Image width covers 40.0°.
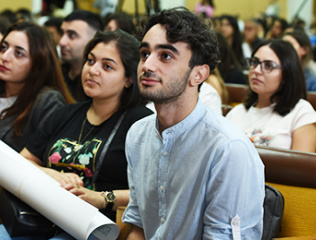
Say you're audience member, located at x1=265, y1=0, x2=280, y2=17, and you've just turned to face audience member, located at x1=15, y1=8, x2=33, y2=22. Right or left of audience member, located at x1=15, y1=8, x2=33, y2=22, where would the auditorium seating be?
left

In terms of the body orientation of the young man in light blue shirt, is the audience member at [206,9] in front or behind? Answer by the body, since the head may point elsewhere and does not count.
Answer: behind

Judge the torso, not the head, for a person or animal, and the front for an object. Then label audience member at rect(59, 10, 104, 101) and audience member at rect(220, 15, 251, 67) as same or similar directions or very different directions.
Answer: same or similar directions

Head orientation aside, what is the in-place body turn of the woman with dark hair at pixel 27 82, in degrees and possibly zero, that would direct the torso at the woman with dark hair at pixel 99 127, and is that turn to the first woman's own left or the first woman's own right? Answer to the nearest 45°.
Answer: approximately 90° to the first woman's own left

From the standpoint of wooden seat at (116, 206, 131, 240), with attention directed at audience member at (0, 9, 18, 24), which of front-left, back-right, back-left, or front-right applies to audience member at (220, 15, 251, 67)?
front-right

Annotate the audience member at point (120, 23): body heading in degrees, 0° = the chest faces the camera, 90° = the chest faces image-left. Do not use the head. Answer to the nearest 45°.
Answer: approximately 45°

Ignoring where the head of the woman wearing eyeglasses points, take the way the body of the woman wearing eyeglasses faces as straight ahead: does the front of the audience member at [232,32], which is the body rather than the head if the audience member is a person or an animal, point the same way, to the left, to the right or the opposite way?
the same way

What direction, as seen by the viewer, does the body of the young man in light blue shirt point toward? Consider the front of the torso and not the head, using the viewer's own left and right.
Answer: facing the viewer and to the left of the viewer

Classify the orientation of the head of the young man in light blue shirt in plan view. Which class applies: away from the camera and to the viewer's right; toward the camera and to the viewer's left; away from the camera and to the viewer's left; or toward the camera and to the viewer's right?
toward the camera and to the viewer's left

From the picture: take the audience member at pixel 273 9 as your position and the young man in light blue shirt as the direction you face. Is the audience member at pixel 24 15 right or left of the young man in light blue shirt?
right

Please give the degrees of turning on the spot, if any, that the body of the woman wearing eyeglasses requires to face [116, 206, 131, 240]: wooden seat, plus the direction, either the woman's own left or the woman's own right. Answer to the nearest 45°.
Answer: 0° — they already face it

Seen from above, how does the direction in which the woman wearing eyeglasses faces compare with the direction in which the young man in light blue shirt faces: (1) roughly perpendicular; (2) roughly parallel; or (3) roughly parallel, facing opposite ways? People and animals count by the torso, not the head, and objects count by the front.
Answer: roughly parallel

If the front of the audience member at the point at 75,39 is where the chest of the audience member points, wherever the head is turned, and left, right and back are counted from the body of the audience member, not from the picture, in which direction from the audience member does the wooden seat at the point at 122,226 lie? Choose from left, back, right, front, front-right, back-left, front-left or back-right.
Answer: front-left

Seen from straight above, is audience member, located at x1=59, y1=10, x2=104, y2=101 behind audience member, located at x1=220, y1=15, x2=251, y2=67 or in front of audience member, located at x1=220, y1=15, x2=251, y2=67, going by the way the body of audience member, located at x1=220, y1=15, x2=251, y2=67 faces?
in front
